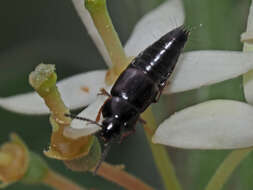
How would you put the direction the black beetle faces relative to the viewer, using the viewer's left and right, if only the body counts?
facing the viewer and to the left of the viewer
